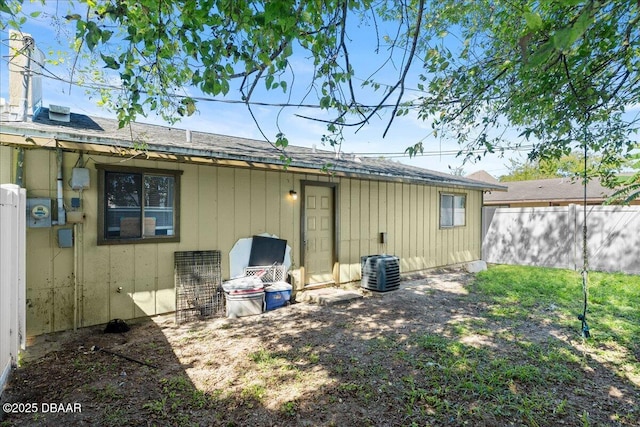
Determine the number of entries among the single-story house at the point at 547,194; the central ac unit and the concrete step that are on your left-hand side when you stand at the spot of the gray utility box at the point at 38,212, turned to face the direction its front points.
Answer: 3

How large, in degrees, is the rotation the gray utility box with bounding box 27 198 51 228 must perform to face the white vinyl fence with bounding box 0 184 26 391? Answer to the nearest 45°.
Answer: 0° — it already faces it

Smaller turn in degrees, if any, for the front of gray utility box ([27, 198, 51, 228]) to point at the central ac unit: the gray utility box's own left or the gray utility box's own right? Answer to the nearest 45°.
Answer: approximately 90° to the gray utility box's own left

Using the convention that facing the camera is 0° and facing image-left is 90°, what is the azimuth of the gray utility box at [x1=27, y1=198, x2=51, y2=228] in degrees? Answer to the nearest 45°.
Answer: approximately 0°

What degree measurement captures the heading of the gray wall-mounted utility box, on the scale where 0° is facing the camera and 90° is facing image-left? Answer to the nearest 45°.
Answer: approximately 0°

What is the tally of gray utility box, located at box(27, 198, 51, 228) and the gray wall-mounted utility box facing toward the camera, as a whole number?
2

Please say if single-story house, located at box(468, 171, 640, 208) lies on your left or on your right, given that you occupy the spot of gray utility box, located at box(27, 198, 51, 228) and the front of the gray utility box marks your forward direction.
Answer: on your left

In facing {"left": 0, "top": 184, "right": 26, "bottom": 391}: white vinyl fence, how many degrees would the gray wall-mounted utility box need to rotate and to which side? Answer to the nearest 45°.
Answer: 0° — it already faces it

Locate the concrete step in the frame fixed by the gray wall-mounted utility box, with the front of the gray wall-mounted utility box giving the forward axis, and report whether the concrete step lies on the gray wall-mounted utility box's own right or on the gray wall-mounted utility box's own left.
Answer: on the gray wall-mounted utility box's own left

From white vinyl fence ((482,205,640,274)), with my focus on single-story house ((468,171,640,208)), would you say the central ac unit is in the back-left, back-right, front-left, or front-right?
back-left

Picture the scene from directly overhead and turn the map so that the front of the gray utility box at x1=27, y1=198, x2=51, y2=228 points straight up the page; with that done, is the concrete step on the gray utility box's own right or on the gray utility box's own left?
on the gray utility box's own left
